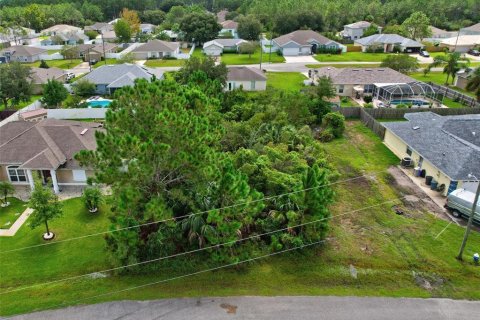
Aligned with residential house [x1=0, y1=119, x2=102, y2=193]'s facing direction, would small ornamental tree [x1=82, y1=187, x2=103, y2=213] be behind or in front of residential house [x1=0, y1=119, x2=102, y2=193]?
in front

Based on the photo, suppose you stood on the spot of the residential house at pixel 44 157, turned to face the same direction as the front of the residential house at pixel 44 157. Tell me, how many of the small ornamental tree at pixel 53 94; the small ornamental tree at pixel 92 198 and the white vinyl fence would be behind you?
2

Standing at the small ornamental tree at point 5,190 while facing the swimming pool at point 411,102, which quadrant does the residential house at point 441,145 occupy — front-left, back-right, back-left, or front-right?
front-right

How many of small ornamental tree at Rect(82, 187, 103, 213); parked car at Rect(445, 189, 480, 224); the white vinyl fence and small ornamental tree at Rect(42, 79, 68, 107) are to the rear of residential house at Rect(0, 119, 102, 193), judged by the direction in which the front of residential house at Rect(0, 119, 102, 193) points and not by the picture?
2

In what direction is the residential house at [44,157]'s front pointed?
toward the camera

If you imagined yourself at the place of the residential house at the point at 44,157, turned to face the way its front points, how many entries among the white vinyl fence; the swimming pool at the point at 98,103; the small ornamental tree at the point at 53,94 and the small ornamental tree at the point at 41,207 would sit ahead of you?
1

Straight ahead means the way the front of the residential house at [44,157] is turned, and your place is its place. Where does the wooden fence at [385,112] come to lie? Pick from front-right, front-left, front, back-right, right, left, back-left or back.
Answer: left

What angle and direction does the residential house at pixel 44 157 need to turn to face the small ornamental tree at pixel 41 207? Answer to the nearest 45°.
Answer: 0° — it already faces it

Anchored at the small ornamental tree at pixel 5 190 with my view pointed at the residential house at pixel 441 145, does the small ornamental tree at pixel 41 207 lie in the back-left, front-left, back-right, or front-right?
front-right

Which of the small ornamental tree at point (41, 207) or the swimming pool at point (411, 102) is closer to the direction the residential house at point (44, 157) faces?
the small ornamental tree

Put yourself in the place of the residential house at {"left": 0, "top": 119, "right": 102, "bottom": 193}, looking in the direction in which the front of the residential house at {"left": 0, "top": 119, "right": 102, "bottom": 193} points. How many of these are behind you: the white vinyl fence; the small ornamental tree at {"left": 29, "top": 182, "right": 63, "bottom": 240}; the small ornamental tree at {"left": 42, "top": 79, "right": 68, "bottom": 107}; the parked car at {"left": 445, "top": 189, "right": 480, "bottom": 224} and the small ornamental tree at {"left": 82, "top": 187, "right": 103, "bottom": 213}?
2

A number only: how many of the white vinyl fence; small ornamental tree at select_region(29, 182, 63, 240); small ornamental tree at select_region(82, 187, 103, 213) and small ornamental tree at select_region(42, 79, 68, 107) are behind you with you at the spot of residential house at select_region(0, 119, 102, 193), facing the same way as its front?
2

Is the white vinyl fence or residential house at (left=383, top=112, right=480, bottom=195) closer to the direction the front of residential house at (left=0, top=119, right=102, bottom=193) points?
the residential house

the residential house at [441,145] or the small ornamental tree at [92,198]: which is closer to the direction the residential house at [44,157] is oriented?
the small ornamental tree

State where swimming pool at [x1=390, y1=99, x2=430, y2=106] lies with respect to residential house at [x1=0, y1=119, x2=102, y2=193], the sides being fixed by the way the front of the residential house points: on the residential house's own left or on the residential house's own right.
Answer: on the residential house's own left

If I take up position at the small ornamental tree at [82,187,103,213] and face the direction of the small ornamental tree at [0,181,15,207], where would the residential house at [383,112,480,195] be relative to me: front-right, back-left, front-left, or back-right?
back-right

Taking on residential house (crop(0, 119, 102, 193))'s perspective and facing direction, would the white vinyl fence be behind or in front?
behind

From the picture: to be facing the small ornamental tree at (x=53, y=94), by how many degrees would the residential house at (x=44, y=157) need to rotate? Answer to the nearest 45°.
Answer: approximately 180°

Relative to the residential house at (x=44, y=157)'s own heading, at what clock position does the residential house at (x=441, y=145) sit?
the residential house at (x=441, y=145) is roughly at 10 o'clock from the residential house at (x=44, y=157).

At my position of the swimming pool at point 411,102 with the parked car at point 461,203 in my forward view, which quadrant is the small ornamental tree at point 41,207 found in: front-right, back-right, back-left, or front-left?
front-right
